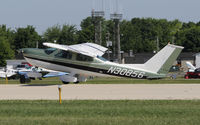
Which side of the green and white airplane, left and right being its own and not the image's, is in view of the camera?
left
